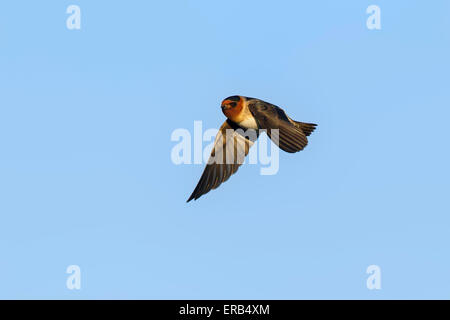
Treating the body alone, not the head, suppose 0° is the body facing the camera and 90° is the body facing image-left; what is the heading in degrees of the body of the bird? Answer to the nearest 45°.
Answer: approximately 45°
